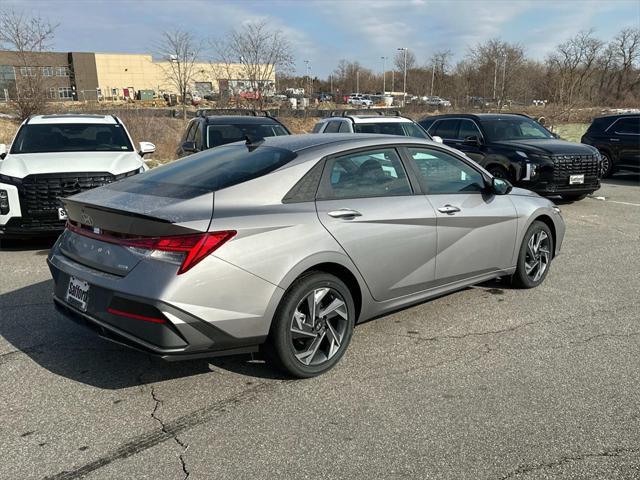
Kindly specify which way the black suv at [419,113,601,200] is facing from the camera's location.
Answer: facing the viewer and to the right of the viewer

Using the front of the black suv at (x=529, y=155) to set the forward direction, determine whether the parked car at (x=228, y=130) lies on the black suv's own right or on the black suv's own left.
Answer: on the black suv's own right

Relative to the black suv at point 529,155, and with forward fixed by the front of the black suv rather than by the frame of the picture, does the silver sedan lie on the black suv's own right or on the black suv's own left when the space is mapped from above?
on the black suv's own right

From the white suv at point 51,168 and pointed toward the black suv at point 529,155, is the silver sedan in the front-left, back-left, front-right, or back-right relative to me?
front-right

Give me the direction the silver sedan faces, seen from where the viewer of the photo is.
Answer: facing away from the viewer and to the right of the viewer

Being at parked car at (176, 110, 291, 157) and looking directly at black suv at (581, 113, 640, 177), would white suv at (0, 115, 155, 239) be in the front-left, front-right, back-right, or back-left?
back-right

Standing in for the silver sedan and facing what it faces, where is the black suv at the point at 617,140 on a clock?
The black suv is roughly at 12 o'clock from the silver sedan.

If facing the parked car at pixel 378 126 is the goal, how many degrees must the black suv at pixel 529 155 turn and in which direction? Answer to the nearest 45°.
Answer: approximately 135° to its right

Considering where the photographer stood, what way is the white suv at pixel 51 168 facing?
facing the viewer

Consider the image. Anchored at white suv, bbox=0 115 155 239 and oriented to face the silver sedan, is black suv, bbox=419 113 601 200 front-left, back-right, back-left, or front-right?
front-left

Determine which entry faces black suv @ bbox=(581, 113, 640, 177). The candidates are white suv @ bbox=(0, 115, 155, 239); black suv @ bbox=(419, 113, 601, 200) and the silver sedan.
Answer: the silver sedan

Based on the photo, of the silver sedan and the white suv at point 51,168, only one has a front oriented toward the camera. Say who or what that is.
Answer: the white suv

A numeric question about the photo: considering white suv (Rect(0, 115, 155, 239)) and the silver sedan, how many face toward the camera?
1

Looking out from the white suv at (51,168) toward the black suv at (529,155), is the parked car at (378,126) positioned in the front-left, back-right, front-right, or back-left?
front-left
